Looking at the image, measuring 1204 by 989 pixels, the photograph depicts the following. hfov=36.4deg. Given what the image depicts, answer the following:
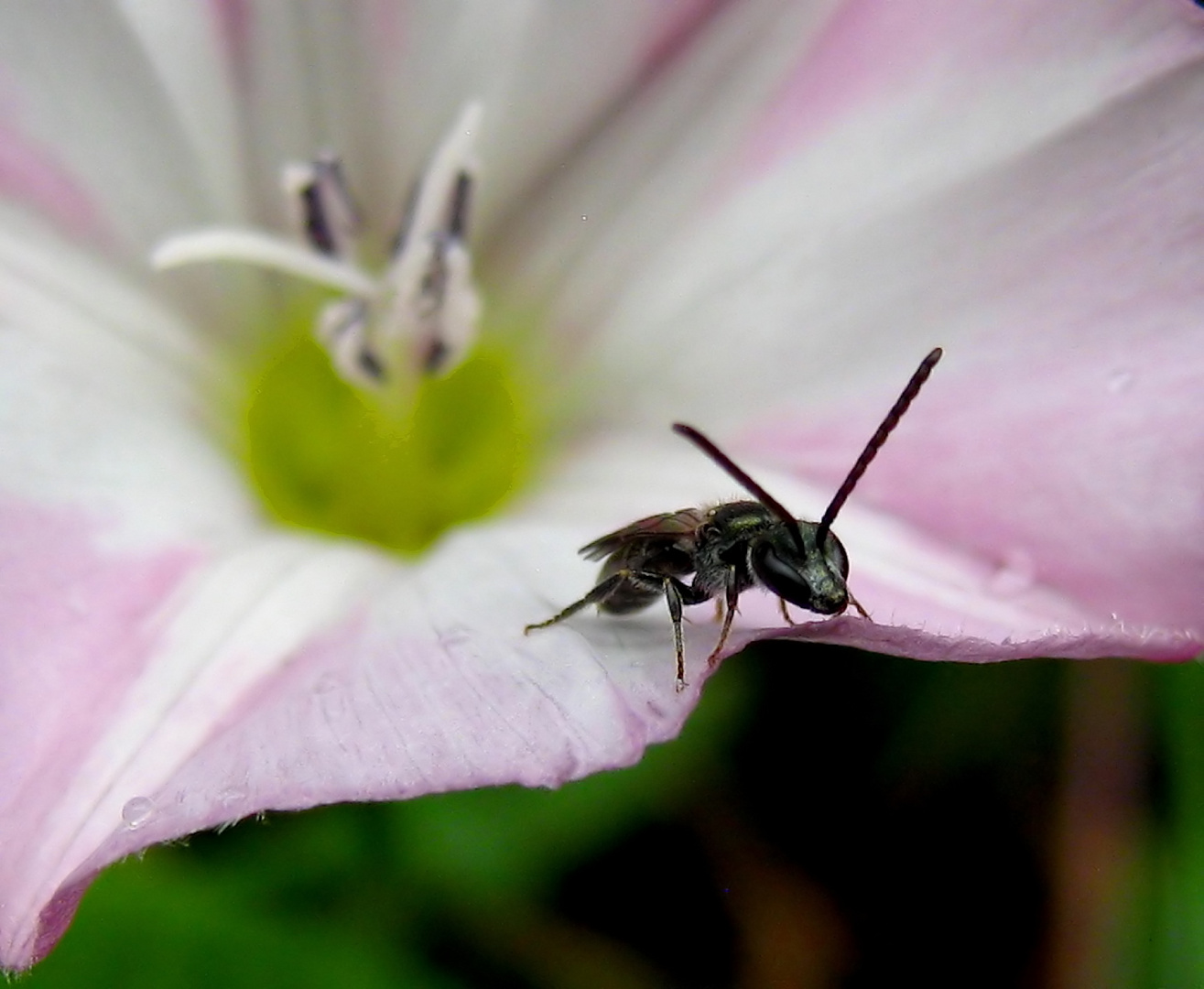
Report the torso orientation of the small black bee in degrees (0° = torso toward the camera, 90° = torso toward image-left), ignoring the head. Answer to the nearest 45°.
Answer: approximately 315°
